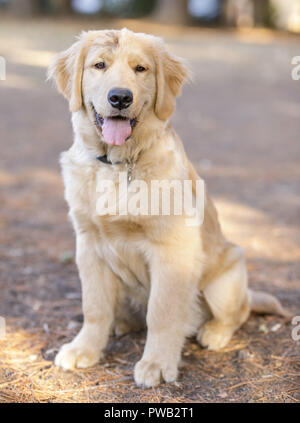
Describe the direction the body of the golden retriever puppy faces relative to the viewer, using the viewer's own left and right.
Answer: facing the viewer and to the left of the viewer
